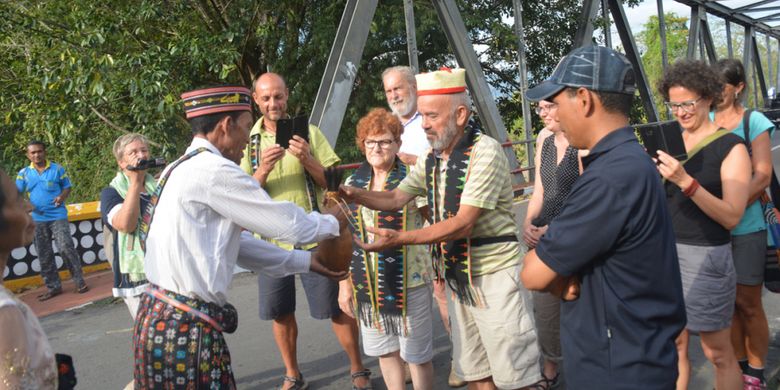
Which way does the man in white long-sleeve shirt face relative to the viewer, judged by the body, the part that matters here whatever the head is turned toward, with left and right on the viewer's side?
facing away from the viewer and to the right of the viewer

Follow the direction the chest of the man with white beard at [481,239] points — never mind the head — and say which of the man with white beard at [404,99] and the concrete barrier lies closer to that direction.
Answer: the concrete barrier

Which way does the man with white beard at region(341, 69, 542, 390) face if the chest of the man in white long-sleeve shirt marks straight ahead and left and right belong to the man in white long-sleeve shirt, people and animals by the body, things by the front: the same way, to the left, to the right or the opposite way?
the opposite way

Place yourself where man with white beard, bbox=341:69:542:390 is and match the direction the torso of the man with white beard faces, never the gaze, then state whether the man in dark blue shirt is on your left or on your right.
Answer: on your left

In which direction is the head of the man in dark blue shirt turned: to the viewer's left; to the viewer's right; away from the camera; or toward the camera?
to the viewer's left

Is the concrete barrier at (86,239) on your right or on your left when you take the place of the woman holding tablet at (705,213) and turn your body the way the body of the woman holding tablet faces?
on your right
